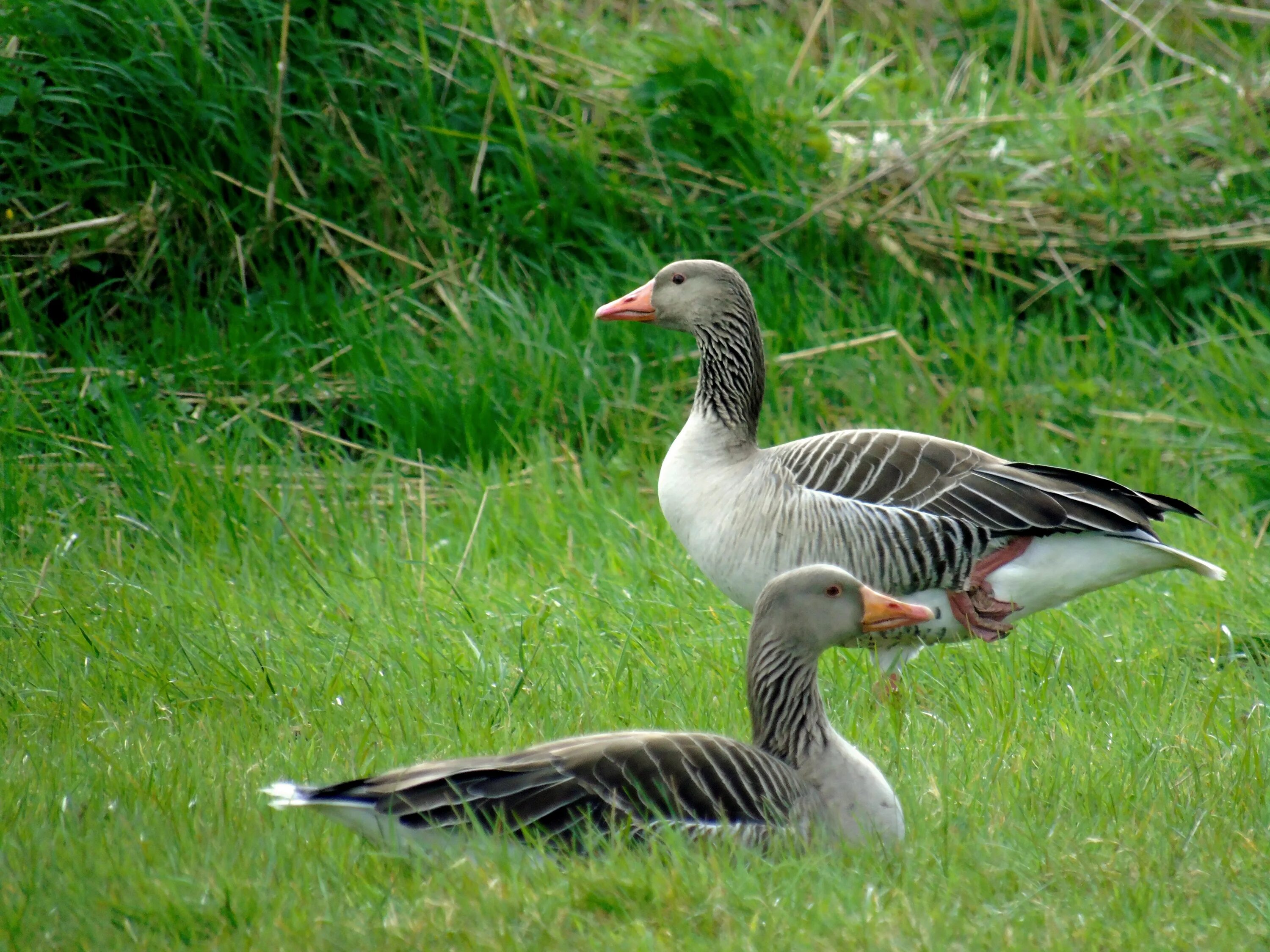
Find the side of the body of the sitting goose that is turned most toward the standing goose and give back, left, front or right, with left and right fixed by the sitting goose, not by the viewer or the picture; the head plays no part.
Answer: left

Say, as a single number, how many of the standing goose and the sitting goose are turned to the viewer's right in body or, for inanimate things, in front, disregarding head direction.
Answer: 1

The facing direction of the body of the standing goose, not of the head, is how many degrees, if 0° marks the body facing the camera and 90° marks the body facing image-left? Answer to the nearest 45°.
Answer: approximately 90°

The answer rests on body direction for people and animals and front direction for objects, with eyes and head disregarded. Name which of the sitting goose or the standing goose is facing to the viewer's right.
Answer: the sitting goose

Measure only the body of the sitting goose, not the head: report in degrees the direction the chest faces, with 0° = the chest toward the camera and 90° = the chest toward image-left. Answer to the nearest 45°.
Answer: approximately 270°

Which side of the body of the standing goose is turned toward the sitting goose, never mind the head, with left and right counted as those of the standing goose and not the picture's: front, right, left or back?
left

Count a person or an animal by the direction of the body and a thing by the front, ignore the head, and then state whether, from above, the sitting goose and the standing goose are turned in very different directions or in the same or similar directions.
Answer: very different directions
